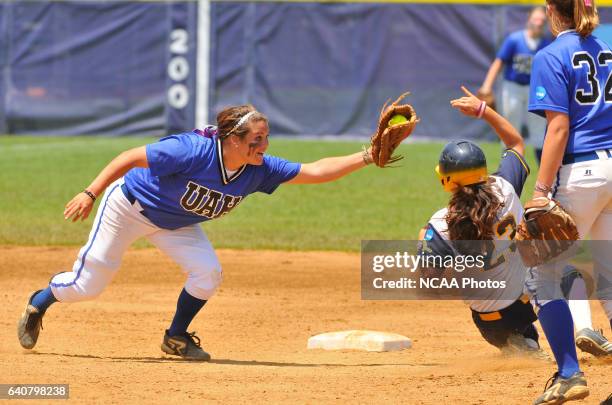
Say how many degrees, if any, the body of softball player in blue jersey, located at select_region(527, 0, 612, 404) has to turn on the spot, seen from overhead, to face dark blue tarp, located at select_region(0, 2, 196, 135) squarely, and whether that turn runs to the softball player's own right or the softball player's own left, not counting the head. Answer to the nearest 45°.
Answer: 0° — they already face it

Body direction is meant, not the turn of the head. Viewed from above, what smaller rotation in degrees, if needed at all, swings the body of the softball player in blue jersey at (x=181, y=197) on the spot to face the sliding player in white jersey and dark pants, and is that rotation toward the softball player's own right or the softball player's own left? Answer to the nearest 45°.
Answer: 0° — they already face them

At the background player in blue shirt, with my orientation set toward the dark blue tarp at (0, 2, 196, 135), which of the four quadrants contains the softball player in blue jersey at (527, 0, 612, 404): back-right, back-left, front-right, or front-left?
back-left

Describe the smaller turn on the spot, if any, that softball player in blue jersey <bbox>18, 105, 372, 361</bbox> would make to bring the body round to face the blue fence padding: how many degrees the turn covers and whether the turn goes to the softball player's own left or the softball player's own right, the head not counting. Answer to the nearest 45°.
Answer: approximately 135° to the softball player's own left

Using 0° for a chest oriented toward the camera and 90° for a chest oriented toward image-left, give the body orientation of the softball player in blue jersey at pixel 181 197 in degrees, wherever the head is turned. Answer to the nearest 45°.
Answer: approximately 315°

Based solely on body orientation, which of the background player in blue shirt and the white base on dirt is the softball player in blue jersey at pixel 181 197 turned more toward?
the white base on dirt

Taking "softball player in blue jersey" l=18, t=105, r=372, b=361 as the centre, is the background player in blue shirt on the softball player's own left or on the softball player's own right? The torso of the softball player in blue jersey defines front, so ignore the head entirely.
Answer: on the softball player's own left

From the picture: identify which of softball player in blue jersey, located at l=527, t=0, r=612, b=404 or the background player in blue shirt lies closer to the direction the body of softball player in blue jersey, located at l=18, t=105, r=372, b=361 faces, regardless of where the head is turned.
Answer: the softball player in blue jersey

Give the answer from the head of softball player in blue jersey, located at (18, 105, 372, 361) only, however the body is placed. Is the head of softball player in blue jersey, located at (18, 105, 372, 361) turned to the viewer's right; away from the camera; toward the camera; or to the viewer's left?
to the viewer's right

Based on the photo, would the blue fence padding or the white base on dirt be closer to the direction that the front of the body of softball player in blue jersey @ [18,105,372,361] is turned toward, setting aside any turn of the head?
the white base on dirt

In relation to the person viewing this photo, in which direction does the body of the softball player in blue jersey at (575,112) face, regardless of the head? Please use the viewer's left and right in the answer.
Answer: facing away from the viewer and to the left of the viewer

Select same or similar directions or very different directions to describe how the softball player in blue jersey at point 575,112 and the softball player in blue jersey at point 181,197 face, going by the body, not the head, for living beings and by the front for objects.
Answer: very different directions

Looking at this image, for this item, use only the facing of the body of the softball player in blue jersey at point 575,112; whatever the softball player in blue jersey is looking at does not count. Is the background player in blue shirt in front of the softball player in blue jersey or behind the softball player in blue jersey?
in front

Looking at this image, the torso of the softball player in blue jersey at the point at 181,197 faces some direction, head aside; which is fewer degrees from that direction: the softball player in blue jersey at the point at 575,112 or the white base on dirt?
the softball player in blue jersey
